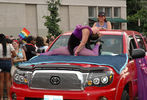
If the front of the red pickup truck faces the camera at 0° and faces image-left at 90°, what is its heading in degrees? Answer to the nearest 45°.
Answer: approximately 45°
